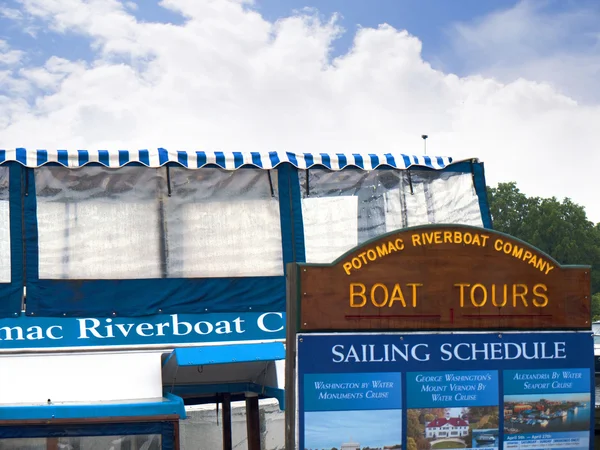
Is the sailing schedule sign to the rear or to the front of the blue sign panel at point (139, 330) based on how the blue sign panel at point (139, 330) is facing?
to the front

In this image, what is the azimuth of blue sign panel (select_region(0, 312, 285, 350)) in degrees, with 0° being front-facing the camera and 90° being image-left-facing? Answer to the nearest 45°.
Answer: approximately 0°
